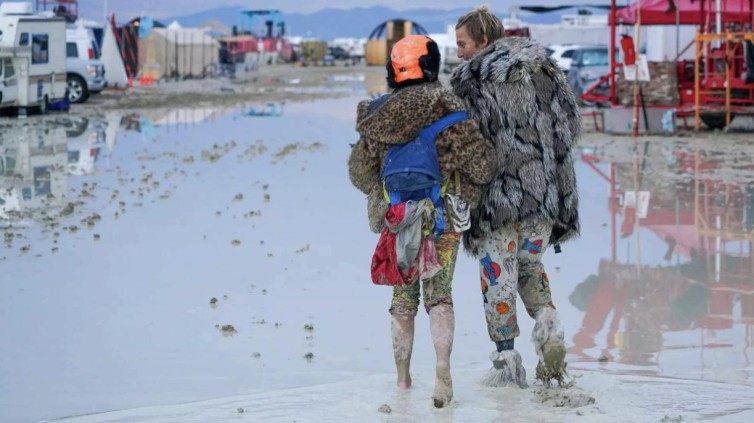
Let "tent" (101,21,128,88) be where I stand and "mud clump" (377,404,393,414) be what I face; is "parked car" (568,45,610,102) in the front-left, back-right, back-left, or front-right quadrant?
front-left

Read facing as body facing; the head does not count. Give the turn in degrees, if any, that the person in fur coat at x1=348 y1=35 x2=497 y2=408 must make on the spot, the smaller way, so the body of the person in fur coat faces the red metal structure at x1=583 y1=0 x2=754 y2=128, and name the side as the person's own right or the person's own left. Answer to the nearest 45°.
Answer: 0° — they already face it

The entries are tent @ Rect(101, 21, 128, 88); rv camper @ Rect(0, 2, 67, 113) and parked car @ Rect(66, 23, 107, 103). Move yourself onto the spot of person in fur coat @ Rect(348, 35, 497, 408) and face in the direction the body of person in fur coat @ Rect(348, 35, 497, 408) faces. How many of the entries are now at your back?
0

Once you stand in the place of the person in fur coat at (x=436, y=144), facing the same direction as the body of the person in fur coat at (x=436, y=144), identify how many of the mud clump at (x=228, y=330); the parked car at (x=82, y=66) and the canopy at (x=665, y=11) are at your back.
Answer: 0

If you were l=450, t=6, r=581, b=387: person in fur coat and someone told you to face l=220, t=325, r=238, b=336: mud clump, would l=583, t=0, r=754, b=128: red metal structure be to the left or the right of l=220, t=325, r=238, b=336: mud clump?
right

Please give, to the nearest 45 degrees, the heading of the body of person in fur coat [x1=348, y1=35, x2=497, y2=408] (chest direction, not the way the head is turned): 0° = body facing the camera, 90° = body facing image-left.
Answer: approximately 180°

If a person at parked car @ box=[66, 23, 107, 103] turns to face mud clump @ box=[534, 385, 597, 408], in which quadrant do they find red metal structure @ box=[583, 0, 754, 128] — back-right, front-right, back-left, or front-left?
front-left

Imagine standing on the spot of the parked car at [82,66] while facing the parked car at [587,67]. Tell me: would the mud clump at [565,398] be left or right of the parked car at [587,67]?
right

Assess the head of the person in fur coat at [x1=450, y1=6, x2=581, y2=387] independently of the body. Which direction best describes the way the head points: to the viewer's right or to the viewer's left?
to the viewer's left

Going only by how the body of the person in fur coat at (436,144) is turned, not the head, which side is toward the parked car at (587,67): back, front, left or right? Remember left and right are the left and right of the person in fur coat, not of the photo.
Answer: front

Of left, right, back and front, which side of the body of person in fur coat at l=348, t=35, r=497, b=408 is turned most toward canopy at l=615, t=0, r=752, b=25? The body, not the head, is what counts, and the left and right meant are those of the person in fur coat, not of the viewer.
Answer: front

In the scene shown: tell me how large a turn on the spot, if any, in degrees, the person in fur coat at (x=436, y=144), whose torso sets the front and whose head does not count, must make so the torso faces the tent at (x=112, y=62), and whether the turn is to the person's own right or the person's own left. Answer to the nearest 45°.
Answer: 0° — they already face it
